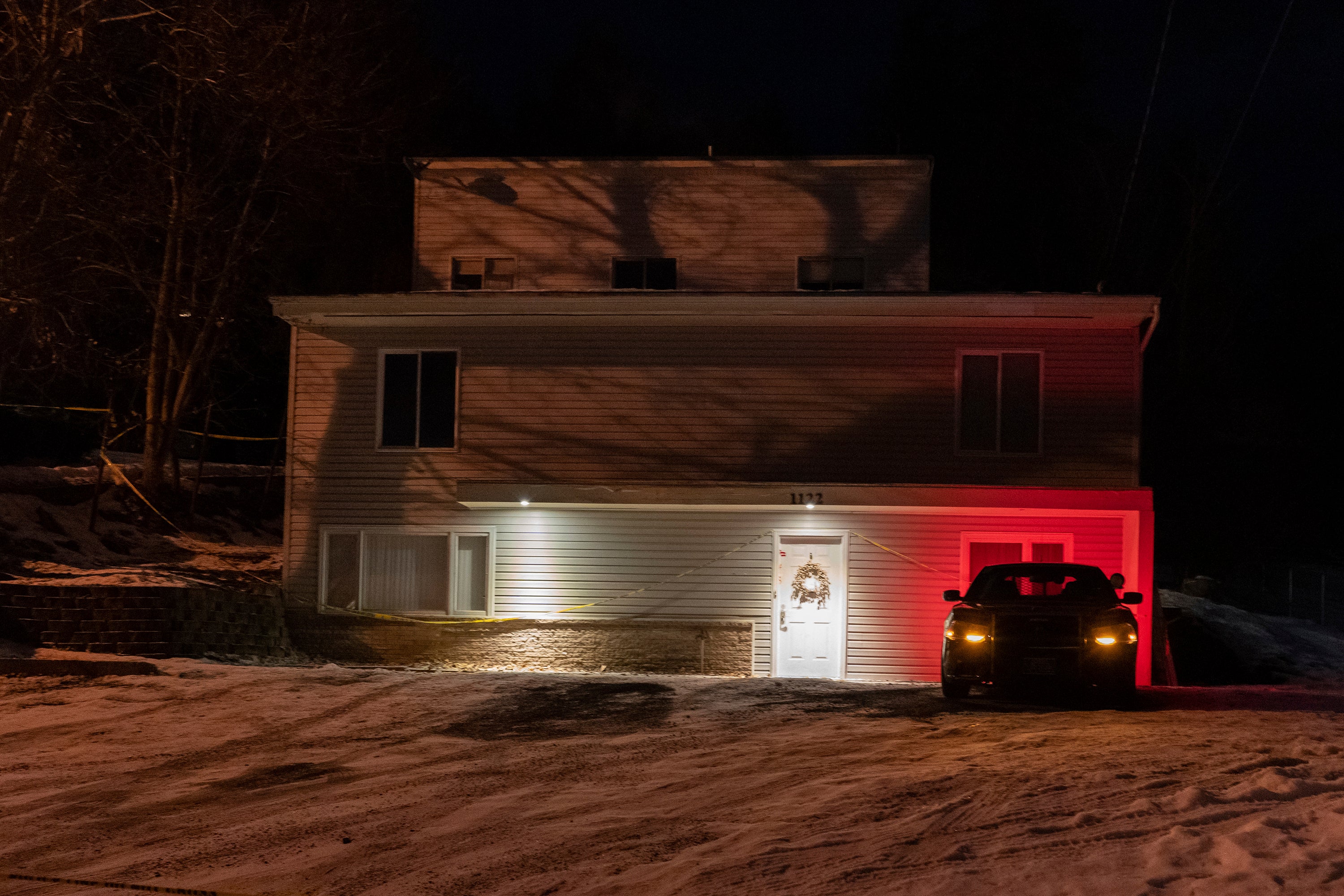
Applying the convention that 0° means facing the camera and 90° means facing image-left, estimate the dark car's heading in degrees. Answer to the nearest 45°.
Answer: approximately 0°

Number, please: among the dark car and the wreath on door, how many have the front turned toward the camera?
2

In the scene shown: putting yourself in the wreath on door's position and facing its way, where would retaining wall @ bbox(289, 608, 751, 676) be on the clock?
The retaining wall is roughly at 3 o'clock from the wreath on door.

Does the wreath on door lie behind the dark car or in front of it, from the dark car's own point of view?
behind

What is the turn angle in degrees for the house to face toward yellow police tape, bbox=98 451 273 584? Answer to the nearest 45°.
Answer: approximately 135° to its right

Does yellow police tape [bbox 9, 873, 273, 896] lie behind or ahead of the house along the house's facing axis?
ahead

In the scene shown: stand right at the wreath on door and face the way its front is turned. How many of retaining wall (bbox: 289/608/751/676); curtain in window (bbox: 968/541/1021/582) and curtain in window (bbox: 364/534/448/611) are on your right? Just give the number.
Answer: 2

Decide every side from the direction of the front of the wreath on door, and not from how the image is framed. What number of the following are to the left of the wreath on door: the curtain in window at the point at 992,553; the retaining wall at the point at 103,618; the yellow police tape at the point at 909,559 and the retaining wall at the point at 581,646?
2

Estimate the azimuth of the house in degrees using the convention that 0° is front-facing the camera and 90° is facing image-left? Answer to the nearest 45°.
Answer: approximately 0°

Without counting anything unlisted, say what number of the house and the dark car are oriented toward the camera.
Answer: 2

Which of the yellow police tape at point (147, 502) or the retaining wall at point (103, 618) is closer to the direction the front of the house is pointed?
the retaining wall

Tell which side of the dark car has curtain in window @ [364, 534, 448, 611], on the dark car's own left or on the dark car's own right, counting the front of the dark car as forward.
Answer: on the dark car's own right
